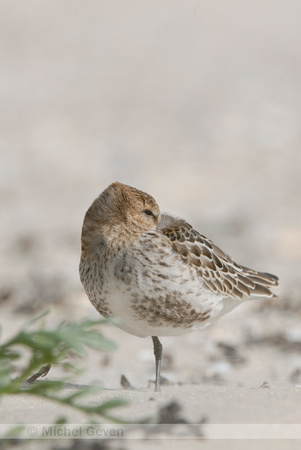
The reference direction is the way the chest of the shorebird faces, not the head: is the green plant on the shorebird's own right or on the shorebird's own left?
on the shorebird's own left

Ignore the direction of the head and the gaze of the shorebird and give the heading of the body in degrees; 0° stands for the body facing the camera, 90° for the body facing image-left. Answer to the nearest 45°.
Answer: approximately 90°
